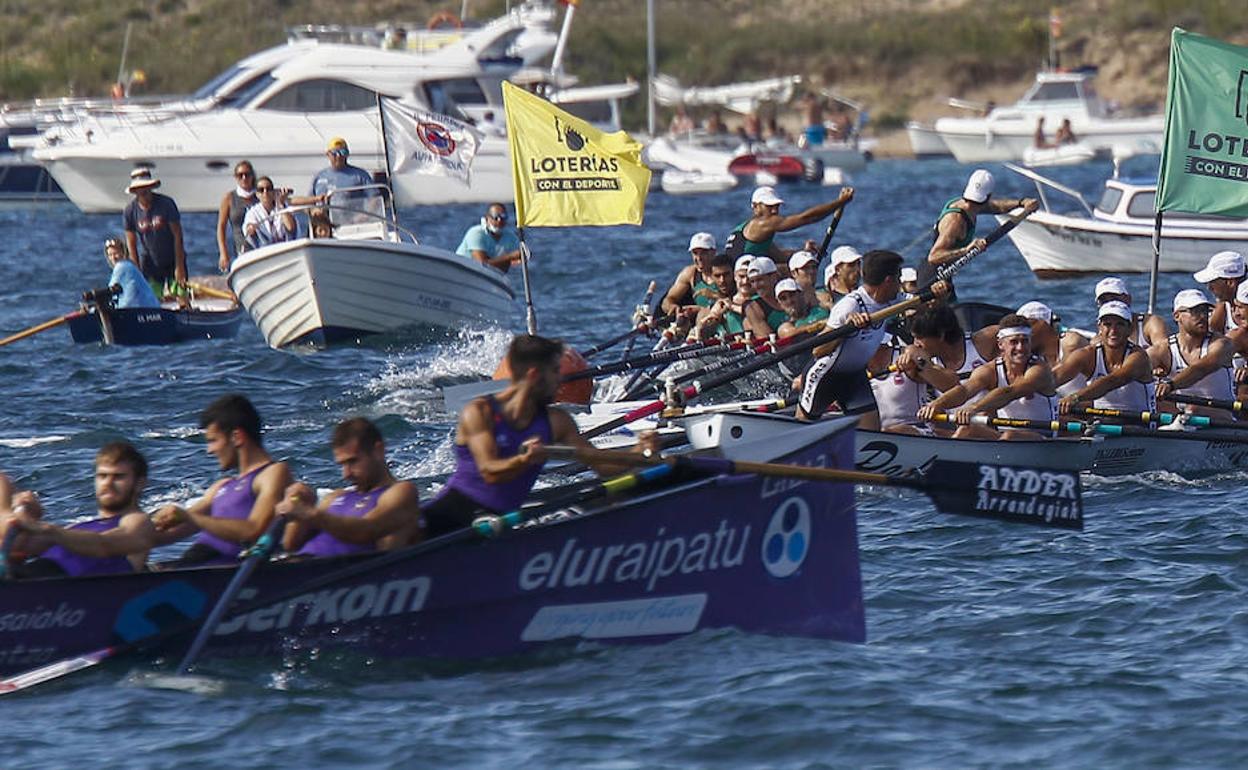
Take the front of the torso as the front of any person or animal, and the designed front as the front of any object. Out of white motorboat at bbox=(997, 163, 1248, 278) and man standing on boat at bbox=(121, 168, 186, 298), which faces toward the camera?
the man standing on boat

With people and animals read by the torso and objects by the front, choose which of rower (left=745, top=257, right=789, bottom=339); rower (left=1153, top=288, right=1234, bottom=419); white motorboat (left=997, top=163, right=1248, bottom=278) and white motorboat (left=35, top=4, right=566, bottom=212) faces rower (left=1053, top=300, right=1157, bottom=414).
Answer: rower (left=1153, top=288, right=1234, bottom=419)

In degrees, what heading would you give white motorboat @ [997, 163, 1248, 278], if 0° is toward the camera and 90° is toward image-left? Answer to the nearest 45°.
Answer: approximately 90°

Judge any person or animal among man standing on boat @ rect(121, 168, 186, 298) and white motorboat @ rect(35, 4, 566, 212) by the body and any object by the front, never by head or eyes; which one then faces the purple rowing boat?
the man standing on boat

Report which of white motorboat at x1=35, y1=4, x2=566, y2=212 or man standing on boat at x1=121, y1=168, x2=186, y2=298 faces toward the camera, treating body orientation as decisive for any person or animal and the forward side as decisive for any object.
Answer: the man standing on boat

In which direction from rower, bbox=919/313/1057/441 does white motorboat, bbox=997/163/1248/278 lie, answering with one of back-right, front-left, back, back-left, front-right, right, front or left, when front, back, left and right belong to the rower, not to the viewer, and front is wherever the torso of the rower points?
back-right

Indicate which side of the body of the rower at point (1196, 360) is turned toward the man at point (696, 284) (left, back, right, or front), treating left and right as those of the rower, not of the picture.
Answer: right

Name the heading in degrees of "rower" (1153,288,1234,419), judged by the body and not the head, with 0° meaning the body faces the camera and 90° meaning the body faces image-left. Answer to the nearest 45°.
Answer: approximately 45°

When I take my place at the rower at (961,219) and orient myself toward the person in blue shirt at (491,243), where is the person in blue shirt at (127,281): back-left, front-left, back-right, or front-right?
front-left

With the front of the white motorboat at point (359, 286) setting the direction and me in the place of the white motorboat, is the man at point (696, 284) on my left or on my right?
on my left

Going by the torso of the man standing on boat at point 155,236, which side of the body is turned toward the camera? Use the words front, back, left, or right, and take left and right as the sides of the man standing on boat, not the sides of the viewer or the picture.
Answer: front

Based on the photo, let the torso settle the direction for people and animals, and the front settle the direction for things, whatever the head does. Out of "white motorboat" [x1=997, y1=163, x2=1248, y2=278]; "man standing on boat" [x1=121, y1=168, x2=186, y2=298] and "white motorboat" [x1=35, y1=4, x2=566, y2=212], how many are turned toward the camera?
1

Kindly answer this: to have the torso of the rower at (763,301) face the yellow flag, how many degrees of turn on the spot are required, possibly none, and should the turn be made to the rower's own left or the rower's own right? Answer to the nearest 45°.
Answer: approximately 90° to the rower's own right

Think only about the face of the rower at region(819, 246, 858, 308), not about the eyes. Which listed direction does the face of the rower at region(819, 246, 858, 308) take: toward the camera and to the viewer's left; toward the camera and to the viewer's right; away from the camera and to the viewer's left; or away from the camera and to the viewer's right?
toward the camera and to the viewer's right
